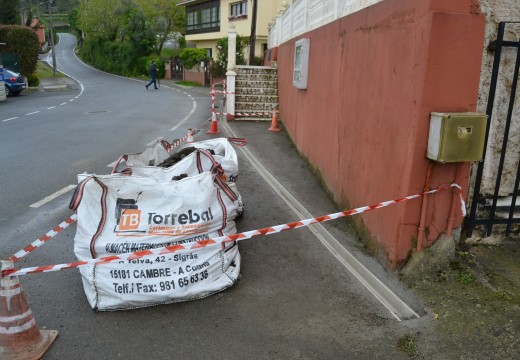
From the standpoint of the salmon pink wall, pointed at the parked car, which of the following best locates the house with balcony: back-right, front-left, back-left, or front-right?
front-right

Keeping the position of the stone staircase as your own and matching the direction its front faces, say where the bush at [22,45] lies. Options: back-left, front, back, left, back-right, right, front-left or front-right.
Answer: back-right

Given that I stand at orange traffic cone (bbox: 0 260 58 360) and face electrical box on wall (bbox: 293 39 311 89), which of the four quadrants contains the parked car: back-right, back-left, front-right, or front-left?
front-left

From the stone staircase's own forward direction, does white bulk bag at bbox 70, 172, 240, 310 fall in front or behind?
in front

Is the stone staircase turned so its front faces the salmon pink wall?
yes

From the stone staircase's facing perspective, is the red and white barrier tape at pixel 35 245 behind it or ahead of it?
ahead

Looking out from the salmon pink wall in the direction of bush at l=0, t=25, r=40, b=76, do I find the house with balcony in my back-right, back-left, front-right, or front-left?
front-right

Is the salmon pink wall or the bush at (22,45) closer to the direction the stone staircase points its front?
the salmon pink wall

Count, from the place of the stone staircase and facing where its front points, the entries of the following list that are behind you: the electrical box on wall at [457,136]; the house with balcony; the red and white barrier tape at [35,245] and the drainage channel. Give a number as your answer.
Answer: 1

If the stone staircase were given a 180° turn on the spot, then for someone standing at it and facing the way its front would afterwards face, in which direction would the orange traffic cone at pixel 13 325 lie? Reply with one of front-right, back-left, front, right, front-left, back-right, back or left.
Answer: back

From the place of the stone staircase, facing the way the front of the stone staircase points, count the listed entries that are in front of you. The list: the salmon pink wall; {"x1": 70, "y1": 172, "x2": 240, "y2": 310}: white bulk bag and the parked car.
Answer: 2

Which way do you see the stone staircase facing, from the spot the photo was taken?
facing the viewer

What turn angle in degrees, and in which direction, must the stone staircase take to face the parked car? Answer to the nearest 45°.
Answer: approximately 135° to its right
